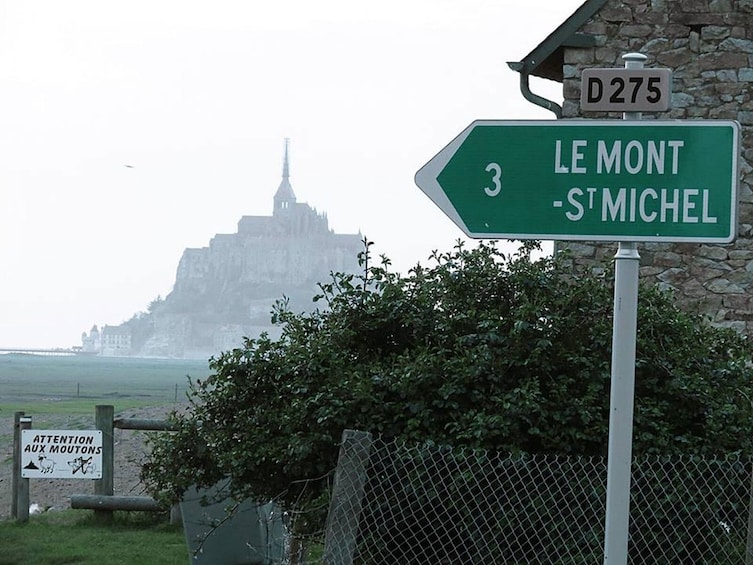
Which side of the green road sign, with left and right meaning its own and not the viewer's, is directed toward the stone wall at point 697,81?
back

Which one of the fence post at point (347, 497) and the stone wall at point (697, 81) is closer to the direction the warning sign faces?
the fence post

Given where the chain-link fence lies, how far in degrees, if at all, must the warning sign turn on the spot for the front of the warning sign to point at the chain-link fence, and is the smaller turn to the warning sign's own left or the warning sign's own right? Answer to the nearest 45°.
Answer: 0° — it already faces it

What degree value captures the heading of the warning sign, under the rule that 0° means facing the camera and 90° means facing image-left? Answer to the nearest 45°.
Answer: approximately 0°

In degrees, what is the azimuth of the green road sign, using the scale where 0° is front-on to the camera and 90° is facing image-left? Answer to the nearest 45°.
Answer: approximately 0°

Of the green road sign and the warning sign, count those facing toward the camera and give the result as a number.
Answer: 2

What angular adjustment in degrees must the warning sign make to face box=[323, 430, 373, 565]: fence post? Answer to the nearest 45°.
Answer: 0° — it already faces it
